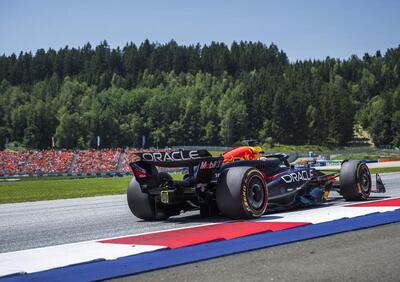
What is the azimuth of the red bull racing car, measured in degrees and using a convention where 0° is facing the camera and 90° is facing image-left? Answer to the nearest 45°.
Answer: approximately 225°
